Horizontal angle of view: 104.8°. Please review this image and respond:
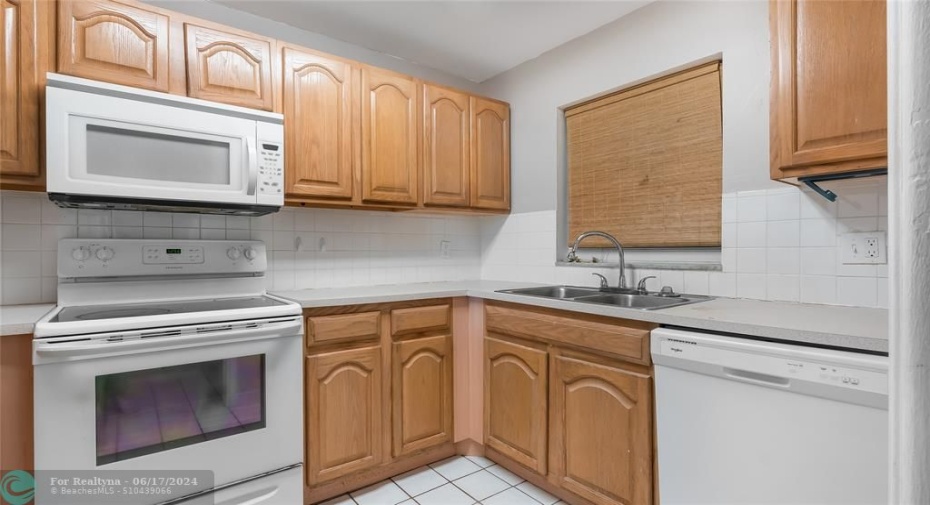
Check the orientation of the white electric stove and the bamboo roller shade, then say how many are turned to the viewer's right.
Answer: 0

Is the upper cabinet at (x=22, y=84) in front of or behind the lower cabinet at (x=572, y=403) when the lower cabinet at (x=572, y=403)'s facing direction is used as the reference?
in front

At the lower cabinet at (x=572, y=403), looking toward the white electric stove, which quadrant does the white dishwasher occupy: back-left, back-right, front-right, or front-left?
back-left

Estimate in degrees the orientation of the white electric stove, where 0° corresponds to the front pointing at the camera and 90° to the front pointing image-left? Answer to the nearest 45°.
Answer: approximately 0°

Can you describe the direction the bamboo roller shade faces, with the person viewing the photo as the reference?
facing the viewer and to the left of the viewer

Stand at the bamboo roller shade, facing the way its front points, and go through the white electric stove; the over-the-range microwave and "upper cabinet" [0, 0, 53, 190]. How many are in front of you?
3
